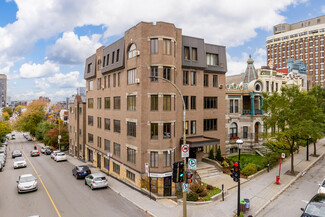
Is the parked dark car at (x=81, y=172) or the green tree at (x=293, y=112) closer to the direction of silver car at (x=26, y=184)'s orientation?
the green tree

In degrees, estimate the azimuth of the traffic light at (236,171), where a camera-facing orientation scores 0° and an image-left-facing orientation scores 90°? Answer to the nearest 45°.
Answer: approximately 0°

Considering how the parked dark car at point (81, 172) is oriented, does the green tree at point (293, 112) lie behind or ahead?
behind

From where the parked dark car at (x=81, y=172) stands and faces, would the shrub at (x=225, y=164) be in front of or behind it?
behind

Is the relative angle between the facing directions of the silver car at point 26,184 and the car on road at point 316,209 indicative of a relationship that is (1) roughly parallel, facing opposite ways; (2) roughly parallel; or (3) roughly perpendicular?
roughly perpendicular
